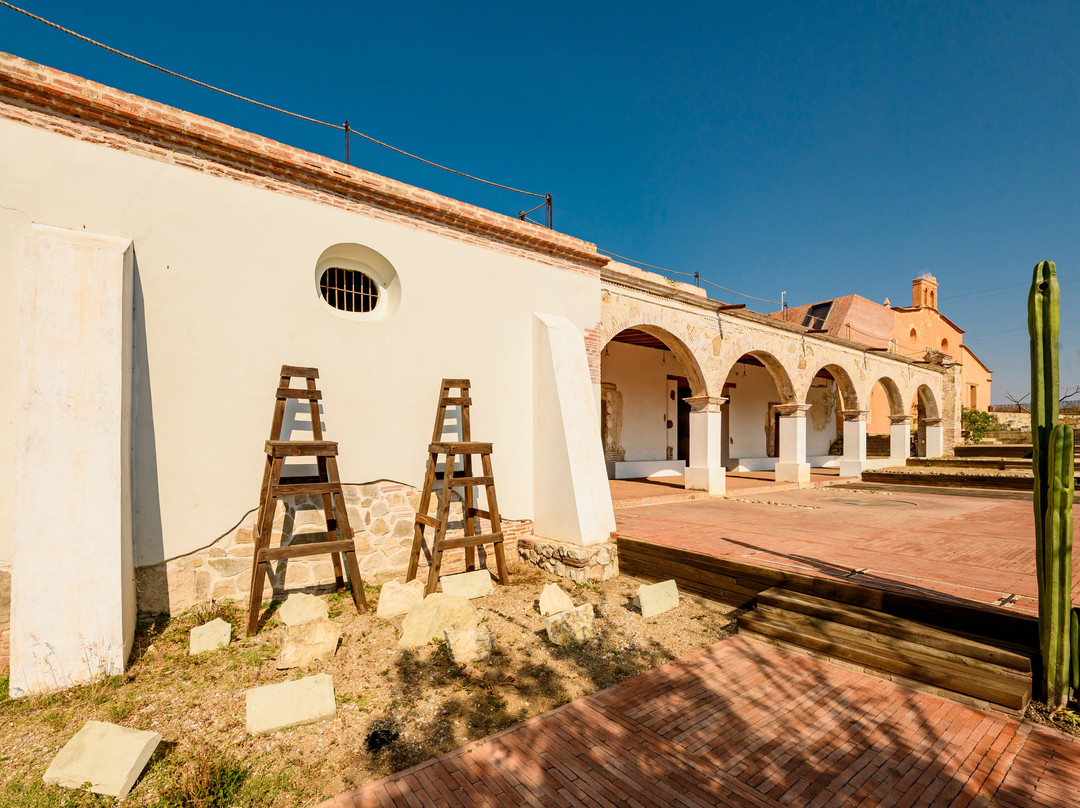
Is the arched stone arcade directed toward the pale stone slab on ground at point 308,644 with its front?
no

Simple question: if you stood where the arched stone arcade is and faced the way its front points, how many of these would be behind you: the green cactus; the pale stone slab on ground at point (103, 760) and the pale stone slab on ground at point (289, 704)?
0

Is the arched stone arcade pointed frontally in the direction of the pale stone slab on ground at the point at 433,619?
no

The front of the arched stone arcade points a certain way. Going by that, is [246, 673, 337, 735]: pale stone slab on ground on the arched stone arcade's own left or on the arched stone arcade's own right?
on the arched stone arcade's own right

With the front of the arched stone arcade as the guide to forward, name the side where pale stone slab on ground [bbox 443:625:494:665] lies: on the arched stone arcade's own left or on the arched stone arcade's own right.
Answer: on the arched stone arcade's own right

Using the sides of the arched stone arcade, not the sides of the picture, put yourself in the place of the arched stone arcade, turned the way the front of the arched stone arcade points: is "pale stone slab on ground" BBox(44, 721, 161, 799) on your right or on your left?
on your right

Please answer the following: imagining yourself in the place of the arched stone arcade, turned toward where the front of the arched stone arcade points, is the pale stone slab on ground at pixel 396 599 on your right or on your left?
on your right

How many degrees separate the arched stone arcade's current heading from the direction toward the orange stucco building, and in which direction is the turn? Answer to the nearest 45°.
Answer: approximately 135° to its left

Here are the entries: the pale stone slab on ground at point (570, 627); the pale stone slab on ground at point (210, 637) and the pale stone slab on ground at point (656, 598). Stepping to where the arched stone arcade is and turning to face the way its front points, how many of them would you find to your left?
0

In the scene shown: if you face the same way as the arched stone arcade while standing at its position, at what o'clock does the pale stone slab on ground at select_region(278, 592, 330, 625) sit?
The pale stone slab on ground is roughly at 2 o'clock from the arched stone arcade.

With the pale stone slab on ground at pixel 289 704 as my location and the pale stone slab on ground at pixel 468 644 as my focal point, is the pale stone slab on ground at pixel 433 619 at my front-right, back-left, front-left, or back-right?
front-left

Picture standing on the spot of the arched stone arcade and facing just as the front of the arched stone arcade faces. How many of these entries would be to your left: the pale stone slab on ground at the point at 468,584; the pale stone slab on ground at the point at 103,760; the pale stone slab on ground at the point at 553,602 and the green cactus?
0

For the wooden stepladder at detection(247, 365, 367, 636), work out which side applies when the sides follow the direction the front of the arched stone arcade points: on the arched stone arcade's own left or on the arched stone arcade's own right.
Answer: on the arched stone arcade's own right

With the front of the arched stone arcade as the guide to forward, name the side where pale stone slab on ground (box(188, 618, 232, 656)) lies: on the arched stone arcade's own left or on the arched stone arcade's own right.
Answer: on the arched stone arcade's own right

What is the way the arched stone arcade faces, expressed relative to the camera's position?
facing the viewer and to the right of the viewer
